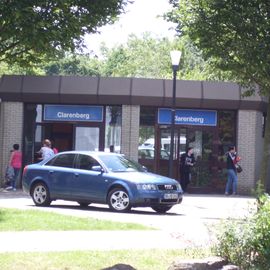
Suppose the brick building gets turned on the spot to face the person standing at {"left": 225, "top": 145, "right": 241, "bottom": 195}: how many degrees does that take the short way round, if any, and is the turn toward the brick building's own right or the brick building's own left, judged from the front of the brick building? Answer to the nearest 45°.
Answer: approximately 90° to the brick building's own left

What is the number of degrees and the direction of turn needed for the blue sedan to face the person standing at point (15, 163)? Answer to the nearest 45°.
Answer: approximately 180°

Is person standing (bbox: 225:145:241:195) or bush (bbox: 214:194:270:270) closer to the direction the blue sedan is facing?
the bush

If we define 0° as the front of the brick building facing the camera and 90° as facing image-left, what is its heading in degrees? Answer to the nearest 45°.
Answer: approximately 0°

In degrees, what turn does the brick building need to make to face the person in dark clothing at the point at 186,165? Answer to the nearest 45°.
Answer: approximately 90° to its left

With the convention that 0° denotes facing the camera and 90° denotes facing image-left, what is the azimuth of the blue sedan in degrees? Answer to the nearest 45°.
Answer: approximately 315°
